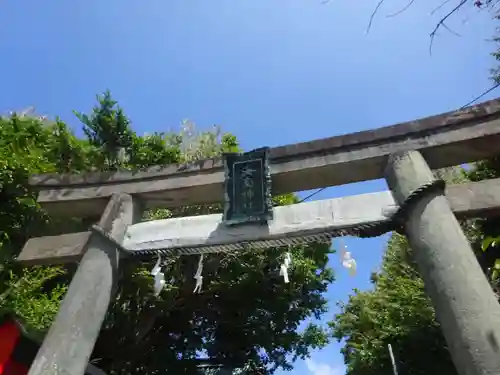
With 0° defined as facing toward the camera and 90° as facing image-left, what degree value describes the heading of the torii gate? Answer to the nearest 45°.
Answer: approximately 0°
